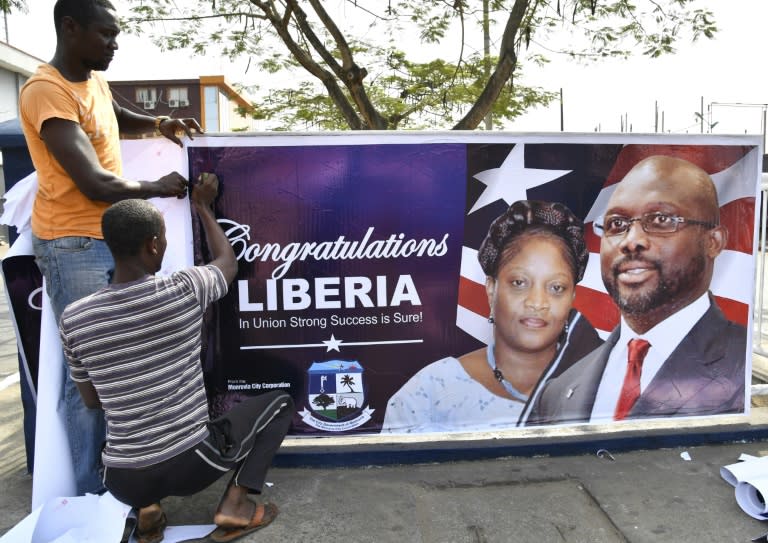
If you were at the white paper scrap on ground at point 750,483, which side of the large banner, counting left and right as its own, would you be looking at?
left

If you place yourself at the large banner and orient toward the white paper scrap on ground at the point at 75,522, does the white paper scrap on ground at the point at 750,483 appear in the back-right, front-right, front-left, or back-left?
back-left

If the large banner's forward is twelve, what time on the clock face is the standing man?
The standing man is roughly at 2 o'clock from the large banner.

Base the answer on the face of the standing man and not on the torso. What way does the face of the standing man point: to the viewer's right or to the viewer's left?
to the viewer's right

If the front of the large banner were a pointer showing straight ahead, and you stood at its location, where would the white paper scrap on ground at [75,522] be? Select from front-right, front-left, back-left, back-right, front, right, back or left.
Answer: front-right

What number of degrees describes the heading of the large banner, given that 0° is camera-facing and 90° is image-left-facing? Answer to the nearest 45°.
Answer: approximately 0°

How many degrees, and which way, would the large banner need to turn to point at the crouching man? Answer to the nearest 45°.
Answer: approximately 45° to its right
